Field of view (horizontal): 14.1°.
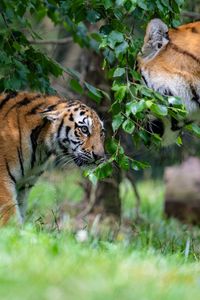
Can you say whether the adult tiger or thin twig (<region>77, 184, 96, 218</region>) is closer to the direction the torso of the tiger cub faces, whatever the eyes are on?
the adult tiger

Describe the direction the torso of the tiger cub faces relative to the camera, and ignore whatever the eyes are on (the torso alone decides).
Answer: to the viewer's right

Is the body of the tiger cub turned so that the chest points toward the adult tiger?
yes
